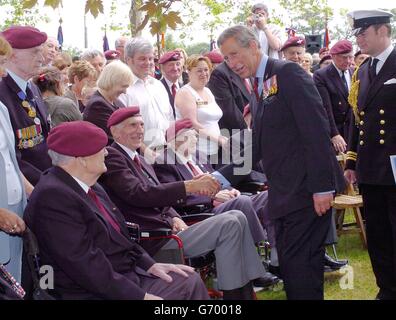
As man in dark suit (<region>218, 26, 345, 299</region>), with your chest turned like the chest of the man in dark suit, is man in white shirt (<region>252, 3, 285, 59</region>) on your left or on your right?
on your right

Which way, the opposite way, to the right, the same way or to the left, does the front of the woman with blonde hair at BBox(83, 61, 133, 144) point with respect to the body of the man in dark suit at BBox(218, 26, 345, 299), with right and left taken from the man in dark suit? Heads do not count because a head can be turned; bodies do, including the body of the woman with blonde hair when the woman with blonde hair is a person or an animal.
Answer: to the left

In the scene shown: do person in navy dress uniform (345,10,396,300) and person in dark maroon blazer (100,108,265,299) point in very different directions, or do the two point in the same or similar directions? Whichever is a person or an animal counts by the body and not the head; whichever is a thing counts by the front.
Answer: very different directions

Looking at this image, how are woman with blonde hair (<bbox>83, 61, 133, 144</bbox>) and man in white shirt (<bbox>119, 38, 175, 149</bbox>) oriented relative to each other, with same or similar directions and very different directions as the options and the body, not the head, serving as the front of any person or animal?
same or similar directions

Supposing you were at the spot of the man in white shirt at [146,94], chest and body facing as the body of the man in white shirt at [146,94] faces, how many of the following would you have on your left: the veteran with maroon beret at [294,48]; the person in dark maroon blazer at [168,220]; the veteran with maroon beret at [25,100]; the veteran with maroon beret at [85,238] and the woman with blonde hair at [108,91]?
1

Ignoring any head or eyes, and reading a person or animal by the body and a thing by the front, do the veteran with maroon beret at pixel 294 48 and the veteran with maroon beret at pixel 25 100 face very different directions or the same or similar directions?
same or similar directions

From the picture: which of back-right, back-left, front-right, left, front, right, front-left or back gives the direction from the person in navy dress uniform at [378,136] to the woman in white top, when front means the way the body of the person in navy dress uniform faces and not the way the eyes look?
right

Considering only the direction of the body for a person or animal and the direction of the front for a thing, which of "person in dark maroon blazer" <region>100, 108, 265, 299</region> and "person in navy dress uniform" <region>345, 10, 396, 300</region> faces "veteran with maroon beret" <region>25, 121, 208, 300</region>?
"person in navy dress uniform" <region>345, 10, 396, 300</region>

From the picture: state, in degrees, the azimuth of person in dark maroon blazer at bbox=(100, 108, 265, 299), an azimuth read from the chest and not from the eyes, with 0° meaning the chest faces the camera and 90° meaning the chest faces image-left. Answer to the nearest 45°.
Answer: approximately 270°

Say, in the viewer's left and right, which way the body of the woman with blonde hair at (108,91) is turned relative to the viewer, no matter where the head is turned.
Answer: facing the viewer and to the right of the viewer

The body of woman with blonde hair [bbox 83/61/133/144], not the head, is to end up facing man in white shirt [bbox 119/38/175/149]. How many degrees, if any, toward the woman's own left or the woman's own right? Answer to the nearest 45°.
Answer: approximately 90° to the woman's own left

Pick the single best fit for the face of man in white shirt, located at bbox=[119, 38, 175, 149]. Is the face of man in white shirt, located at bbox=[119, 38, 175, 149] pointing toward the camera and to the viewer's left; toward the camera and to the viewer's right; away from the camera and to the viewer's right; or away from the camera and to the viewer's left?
toward the camera and to the viewer's right

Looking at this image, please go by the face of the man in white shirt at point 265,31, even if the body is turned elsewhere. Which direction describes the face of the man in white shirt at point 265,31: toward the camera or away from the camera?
toward the camera

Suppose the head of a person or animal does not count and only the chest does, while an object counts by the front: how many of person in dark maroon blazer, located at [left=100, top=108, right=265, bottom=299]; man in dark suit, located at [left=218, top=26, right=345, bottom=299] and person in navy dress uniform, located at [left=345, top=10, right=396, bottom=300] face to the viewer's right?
1

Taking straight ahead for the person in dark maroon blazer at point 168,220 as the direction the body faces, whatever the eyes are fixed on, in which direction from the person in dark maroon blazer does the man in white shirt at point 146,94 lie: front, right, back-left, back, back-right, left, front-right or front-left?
left

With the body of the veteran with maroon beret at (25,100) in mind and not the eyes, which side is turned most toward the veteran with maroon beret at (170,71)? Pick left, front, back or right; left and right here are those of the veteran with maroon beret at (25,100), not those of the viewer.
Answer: left
